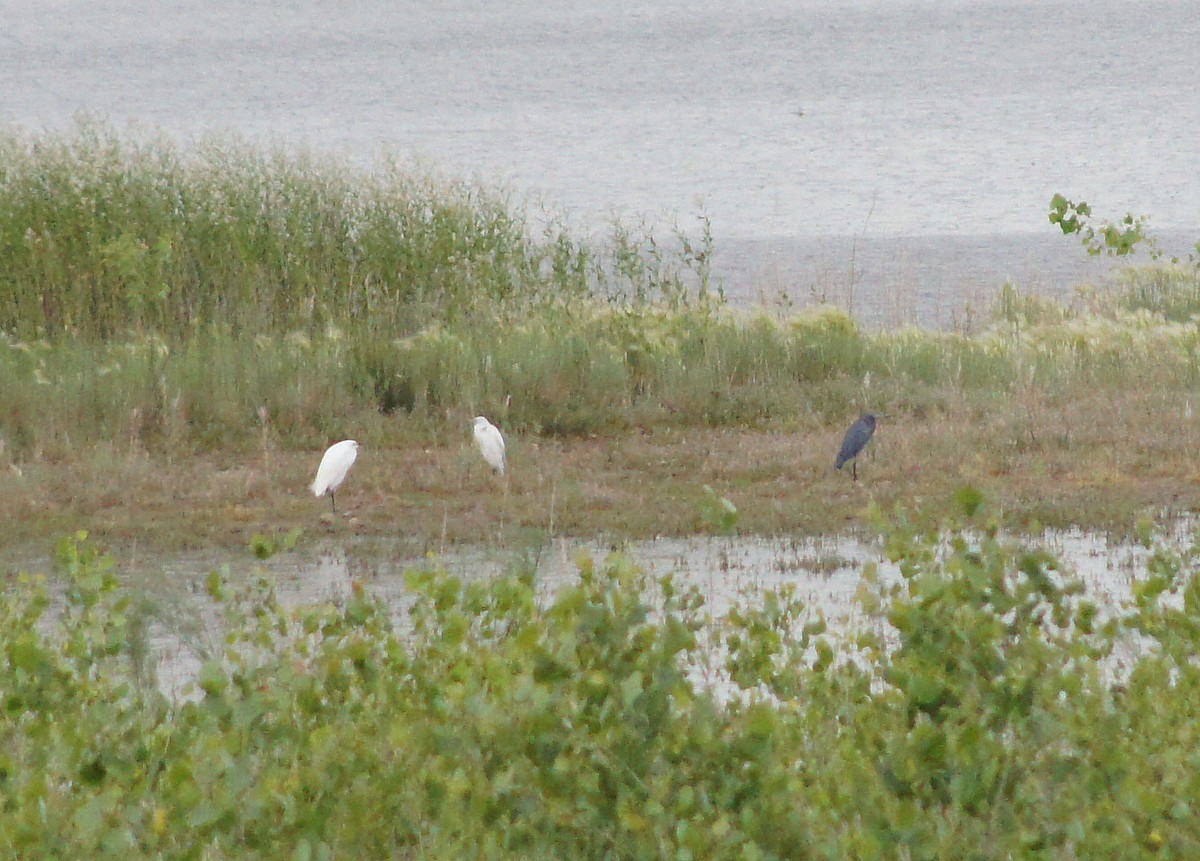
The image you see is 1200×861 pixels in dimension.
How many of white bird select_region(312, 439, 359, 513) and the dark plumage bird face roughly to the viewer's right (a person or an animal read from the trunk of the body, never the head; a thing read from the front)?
2

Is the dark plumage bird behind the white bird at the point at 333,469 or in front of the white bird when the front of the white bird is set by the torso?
in front

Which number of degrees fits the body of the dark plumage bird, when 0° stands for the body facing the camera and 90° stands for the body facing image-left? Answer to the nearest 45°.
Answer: approximately 270°

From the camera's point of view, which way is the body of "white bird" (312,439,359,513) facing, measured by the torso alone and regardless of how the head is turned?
to the viewer's right

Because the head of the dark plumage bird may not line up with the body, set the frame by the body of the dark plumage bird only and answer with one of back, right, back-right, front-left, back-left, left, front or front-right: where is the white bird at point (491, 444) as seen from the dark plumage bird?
back

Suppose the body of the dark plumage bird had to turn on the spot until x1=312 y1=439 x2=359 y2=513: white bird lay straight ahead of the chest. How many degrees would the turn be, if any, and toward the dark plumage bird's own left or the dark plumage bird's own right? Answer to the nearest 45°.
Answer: approximately 180°

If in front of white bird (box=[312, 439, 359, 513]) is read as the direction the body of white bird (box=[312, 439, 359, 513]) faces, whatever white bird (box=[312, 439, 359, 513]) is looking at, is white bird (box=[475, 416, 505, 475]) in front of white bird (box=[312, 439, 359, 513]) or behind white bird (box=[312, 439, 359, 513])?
in front
